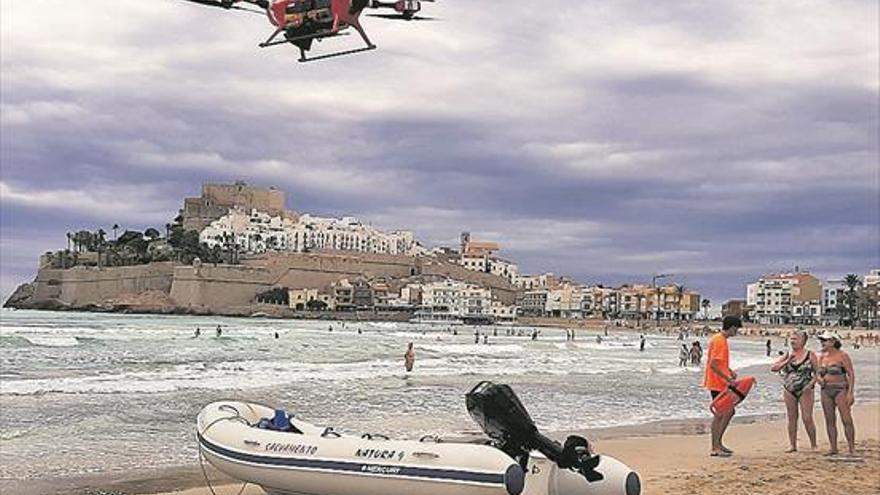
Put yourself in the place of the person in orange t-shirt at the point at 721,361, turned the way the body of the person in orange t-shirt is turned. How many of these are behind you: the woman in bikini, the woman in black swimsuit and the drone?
1

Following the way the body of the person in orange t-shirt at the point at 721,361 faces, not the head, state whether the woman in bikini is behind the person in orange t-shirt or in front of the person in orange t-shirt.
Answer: in front

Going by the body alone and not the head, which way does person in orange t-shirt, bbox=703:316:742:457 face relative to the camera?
to the viewer's right

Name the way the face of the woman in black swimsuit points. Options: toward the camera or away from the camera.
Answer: toward the camera

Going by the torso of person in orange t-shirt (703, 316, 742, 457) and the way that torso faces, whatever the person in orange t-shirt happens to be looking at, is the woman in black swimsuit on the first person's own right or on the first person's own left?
on the first person's own left

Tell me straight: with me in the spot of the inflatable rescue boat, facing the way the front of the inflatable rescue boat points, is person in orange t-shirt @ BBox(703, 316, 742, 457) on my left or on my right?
on my right

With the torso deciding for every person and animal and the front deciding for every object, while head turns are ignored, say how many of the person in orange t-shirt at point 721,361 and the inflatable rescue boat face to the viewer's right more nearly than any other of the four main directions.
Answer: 1

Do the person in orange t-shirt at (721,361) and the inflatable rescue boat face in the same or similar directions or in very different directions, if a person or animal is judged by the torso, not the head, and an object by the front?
very different directions
